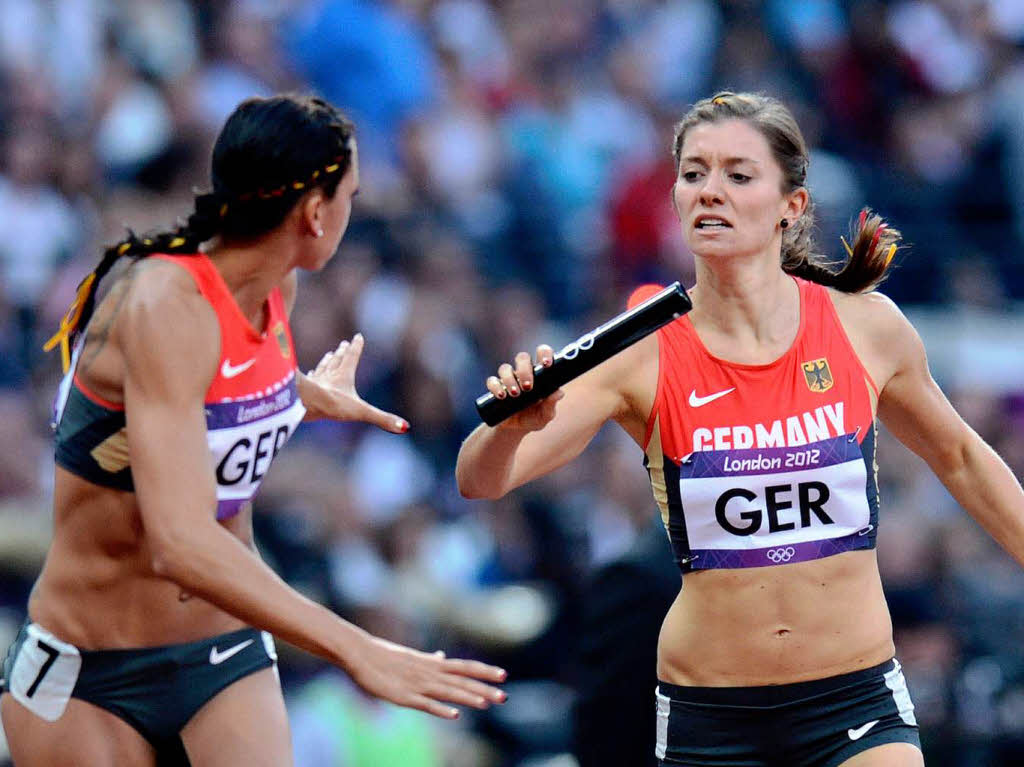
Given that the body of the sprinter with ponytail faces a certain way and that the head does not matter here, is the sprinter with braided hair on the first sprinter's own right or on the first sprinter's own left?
on the first sprinter's own right

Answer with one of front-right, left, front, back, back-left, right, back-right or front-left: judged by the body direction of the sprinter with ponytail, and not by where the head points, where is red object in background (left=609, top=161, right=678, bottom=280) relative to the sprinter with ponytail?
back

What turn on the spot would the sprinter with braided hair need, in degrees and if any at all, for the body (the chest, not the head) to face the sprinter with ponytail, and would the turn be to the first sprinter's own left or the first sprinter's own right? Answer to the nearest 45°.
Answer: approximately 45° to the first sprinter's own left

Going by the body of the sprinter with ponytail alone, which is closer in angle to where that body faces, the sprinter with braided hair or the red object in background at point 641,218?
the sprinter with braided hair

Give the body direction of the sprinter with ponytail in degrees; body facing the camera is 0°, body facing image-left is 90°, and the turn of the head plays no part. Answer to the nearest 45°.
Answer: approximately 0°

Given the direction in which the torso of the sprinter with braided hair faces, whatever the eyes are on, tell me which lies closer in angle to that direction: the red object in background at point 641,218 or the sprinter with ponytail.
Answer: the sprinter with ponytail

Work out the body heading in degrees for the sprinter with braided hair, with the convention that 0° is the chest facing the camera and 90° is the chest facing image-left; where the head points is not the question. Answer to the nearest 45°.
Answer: approximately 315°
